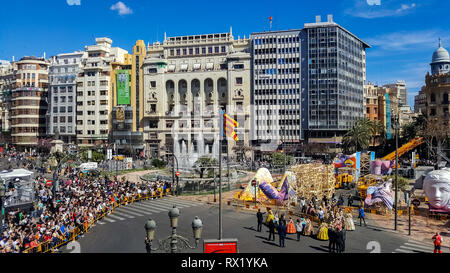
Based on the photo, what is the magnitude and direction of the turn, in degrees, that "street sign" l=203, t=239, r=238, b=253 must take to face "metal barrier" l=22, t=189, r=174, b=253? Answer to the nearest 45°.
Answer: approximately 135° to its right

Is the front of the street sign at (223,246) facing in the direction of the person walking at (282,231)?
no

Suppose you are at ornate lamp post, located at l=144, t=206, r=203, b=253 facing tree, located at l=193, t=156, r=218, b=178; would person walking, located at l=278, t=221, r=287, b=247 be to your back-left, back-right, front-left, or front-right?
front-right

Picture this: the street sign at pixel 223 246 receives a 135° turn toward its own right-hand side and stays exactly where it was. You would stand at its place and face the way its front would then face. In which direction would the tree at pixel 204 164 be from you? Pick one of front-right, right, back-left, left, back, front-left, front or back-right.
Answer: front-right

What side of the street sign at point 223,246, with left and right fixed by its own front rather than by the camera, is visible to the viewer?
front

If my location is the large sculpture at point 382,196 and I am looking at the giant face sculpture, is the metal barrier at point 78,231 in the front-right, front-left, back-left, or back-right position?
back-right

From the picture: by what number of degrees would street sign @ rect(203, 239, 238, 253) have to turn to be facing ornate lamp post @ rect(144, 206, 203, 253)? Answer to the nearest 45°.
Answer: approximately 135° to its right

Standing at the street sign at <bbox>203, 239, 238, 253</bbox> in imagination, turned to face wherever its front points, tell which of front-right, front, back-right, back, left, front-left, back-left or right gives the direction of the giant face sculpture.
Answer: back-left

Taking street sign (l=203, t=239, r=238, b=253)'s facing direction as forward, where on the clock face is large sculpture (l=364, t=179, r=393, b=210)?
The large sculpture is roughly at 7 o'clock from the street sign.

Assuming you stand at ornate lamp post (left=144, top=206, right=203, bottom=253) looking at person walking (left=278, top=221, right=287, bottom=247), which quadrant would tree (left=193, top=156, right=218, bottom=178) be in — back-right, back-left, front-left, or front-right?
front-left

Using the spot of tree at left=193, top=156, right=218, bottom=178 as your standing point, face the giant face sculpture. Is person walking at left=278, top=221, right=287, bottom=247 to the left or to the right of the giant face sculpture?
right
